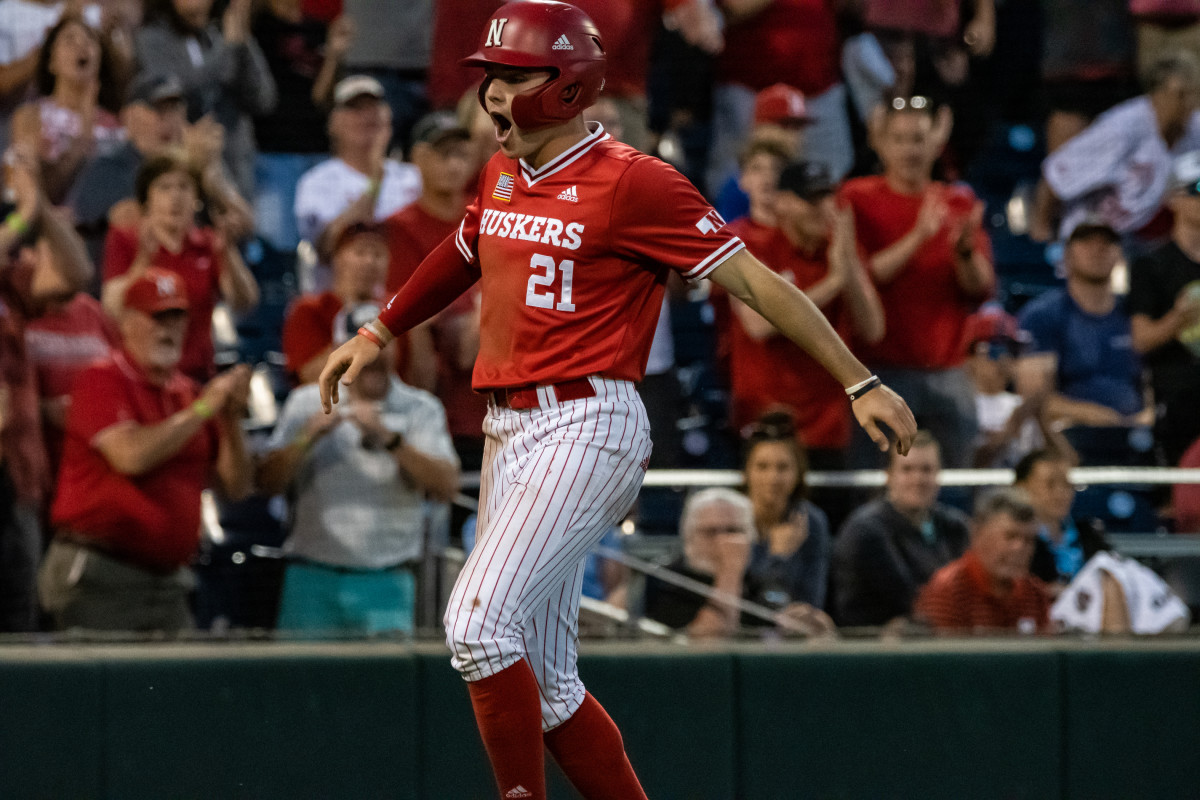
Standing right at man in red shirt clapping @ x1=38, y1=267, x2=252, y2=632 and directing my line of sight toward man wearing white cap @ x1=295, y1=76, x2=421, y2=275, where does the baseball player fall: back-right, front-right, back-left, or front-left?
back-right

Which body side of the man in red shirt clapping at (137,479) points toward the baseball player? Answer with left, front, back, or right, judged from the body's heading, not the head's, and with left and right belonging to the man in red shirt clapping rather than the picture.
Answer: front

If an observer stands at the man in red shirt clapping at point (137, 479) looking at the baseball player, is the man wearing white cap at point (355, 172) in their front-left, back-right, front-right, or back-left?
back-left

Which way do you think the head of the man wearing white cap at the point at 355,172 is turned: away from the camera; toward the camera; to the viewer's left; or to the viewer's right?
toward the camera

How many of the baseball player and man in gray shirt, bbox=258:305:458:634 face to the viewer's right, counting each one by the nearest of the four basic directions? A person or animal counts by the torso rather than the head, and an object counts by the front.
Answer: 0

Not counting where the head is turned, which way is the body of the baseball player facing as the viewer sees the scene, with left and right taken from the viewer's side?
facing the viewer and to the left of the viewer

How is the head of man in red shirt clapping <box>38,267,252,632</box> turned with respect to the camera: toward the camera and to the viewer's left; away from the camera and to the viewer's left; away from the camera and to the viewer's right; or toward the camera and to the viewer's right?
toward the camera and to the viewer's right

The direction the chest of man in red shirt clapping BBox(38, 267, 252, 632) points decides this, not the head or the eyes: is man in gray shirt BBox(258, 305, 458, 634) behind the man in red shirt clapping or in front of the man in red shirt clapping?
in front

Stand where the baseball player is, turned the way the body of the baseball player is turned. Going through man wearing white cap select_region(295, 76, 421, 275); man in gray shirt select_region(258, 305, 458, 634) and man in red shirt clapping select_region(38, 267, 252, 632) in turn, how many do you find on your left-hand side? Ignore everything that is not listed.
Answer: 0

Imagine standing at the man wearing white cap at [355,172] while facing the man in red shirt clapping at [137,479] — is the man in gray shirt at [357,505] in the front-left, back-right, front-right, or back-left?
front-left

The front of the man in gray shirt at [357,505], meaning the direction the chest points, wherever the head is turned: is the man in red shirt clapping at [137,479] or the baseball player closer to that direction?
the baseball player

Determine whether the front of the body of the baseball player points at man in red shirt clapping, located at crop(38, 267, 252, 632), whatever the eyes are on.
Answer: no

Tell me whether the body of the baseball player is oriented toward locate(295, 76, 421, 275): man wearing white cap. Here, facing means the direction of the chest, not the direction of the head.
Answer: no

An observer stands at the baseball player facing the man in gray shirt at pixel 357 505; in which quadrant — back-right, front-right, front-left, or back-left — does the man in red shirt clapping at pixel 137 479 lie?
front-left

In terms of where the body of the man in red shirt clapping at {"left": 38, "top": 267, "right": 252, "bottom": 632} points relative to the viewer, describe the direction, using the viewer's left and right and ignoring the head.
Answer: facing the viewer and to the right of the viewer

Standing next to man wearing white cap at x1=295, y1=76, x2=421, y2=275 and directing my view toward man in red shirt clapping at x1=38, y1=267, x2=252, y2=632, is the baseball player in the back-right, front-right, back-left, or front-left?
front-left

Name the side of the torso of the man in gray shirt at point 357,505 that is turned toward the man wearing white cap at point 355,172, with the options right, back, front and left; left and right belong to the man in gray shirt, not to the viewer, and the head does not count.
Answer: back

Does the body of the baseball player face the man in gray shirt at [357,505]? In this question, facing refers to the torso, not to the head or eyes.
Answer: no

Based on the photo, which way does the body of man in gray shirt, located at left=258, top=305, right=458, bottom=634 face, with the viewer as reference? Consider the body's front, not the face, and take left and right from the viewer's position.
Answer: facing the viewer

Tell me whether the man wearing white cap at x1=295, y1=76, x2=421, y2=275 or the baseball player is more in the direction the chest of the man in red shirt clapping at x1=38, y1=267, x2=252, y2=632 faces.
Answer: the baseball player

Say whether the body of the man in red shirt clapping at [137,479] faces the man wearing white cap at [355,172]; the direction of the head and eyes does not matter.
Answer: no
